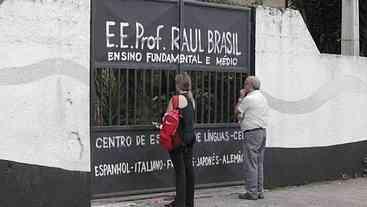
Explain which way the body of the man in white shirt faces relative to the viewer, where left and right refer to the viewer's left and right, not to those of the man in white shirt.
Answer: facing away from the viewer and to the left of the viewer

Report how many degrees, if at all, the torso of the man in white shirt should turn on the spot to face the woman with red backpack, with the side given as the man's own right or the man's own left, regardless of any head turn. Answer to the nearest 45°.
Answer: approximately 90° to the man's own left
